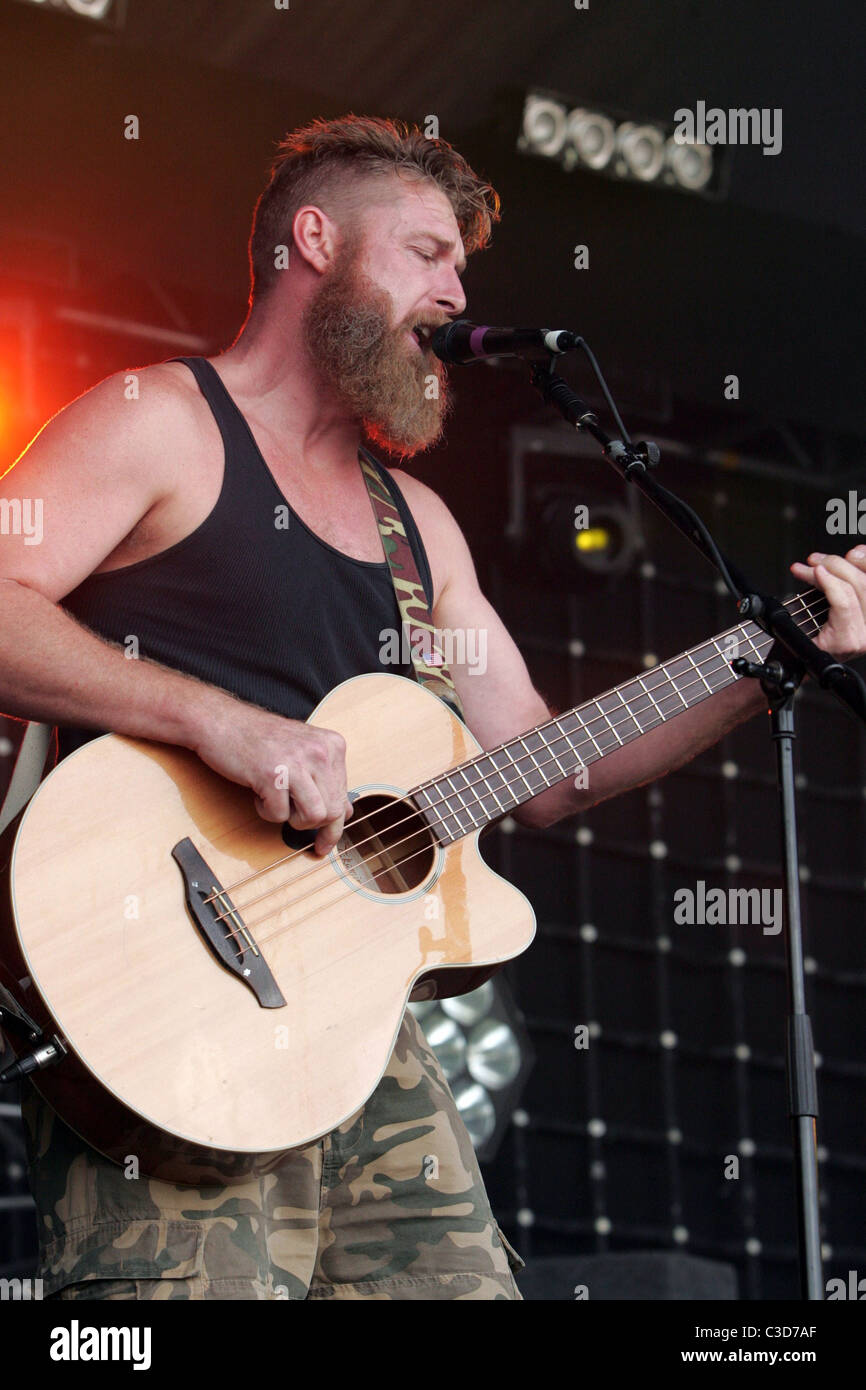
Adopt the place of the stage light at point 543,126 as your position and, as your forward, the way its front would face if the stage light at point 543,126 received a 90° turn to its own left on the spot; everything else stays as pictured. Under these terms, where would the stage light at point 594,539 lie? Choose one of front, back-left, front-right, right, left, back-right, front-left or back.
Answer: left

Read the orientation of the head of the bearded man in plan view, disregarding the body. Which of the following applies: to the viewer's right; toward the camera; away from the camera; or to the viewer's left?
to the viewer's right

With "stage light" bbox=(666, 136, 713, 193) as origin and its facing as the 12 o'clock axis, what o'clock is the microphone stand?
The microphone stand is roughly at 12 o'clock from the stage light.

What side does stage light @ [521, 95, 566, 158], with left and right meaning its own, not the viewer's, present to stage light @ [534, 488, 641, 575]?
back

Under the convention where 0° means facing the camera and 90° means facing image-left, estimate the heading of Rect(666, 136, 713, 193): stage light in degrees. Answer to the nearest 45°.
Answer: approximately 0°

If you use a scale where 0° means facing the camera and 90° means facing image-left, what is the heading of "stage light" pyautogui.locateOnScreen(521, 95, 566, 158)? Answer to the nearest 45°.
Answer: approximately 0°

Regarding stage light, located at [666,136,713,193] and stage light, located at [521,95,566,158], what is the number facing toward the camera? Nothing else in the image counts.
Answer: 2

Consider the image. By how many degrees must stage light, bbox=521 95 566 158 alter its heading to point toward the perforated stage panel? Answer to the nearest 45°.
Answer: approximately 180°
